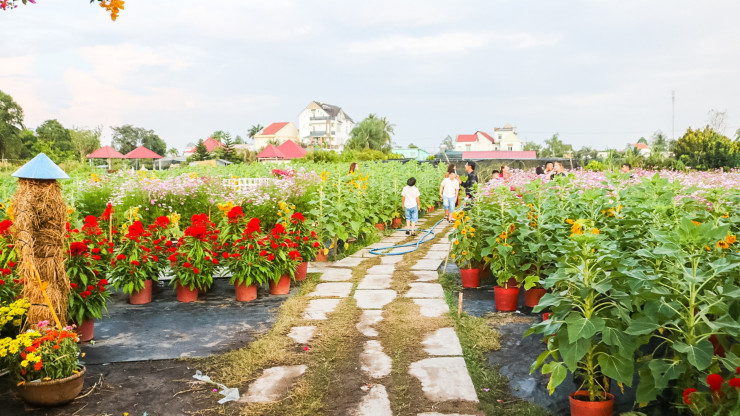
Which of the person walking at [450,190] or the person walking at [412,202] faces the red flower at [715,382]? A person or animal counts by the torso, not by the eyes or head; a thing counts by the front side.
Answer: the person walking at [450,190]

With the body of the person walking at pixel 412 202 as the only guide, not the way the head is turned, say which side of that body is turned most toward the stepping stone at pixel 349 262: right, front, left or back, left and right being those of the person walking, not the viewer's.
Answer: back

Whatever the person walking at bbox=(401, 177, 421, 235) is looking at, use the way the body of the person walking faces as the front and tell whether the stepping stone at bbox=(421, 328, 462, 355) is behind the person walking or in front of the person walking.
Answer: behind

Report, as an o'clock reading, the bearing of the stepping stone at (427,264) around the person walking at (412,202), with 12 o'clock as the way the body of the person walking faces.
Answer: The stepping stone is roughly at 6 o'clock from the person walking.

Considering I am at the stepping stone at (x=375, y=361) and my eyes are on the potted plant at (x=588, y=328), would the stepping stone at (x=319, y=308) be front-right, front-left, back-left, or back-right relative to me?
back-left

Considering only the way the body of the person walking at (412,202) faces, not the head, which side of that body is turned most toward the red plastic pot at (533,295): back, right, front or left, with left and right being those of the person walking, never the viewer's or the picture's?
back

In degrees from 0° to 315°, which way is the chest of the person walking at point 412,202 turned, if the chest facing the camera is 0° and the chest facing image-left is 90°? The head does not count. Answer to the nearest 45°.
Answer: approximately 180°

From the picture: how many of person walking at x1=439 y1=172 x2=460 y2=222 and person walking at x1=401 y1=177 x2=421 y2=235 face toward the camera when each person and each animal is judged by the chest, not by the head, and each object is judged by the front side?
1

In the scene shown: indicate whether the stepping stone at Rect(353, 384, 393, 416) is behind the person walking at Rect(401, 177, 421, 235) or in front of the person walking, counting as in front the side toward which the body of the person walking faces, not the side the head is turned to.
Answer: behind

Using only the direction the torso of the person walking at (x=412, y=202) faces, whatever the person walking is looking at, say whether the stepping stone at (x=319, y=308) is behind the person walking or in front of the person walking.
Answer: behind

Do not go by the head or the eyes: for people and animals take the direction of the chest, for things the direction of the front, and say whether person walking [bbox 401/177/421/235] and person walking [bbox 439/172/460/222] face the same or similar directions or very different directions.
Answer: very different directions

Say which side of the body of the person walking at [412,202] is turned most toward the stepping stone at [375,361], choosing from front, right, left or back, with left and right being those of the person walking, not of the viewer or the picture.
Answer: back

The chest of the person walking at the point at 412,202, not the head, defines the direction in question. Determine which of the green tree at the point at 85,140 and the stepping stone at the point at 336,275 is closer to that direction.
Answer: the green tree

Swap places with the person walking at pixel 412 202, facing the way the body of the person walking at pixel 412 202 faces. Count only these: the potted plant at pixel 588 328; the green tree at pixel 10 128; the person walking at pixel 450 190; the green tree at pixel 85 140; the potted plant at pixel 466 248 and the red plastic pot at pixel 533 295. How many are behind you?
3

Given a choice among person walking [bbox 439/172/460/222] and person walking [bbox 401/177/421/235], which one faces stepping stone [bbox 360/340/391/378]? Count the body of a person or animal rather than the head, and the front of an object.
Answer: person walking [bbox 439/172/460/222]

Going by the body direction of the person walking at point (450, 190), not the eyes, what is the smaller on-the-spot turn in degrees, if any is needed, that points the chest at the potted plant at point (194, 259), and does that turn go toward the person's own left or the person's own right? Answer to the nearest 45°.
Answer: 0° — they already face it

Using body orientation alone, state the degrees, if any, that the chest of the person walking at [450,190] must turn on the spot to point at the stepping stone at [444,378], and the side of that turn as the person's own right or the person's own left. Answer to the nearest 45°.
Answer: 0° — they already face it
